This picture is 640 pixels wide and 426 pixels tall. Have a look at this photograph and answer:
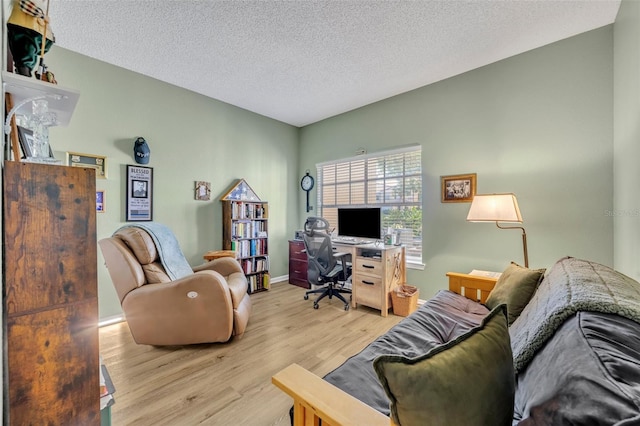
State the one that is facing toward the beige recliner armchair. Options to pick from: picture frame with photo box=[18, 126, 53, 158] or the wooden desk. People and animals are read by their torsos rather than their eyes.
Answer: the wooden desk

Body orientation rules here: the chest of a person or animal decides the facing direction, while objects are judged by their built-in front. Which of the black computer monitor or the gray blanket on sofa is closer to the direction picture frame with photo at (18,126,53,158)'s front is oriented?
the gray blanket on sofa

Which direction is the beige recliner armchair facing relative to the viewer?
to the viewer's right

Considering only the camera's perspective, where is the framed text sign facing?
facing the viewer and to the right of the viewer

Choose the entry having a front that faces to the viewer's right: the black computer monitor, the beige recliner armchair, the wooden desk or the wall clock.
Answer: the beige recliner armchair

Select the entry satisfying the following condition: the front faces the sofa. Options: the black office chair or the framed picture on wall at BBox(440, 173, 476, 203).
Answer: the framed picture on wall

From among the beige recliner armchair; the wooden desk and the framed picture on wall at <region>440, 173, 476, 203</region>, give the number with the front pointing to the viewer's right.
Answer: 1

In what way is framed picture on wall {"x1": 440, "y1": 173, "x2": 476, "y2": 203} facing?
toward the camera

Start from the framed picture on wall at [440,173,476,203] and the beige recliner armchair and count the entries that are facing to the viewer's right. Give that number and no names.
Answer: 1

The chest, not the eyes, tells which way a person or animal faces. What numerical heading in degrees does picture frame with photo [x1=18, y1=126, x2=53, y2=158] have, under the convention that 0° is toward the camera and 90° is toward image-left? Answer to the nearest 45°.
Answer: approximately 315°

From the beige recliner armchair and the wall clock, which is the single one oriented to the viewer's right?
the beige recliner armchair
